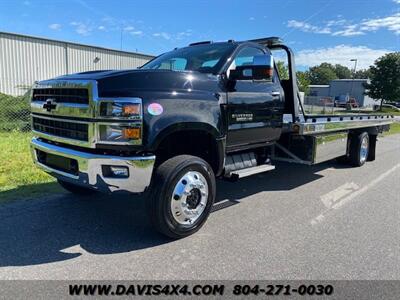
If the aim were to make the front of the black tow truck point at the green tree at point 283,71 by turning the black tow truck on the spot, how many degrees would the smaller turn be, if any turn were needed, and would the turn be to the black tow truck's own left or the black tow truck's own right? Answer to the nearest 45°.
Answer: approximately 180°

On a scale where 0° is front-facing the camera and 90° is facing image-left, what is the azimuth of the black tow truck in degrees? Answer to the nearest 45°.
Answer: approximately 45°

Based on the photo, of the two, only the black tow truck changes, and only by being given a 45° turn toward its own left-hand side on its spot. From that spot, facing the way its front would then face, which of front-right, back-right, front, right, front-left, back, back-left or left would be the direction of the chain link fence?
back-right

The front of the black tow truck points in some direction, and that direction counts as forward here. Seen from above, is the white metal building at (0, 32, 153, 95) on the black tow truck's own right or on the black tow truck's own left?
on the black tow truck's own right
